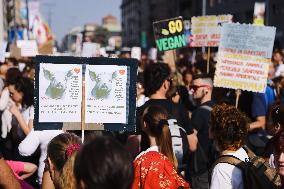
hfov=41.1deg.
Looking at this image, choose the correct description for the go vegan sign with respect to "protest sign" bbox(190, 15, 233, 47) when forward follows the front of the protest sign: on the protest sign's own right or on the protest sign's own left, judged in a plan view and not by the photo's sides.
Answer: on the protest sign's own right

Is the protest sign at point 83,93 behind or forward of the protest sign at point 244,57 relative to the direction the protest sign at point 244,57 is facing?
forward

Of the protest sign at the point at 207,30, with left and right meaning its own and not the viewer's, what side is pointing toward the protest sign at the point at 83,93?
front

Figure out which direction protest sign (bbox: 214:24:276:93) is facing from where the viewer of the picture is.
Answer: facing the viewer

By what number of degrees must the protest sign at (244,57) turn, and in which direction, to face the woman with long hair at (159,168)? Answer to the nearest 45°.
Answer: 0° — it already faces them

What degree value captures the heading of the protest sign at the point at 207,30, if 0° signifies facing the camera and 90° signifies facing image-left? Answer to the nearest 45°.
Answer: approximately 0°

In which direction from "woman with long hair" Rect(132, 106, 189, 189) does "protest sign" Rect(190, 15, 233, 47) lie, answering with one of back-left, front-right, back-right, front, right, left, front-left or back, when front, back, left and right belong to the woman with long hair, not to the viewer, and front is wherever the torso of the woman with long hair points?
front-right

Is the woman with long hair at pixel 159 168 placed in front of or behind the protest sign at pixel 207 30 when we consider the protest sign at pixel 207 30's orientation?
in front

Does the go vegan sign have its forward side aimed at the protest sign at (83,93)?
yes

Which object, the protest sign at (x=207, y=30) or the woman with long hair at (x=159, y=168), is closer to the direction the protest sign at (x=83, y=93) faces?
the woman with long hair
